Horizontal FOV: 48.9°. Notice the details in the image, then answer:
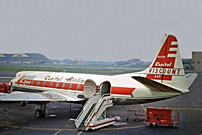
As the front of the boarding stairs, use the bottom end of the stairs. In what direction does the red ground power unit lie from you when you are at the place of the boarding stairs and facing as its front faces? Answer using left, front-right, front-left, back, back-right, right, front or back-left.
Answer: back-left

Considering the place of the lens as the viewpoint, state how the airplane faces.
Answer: facing away from the viewer and to the left of the viewer

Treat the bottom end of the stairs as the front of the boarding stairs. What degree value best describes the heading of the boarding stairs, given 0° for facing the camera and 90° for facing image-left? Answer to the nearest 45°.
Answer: approximately 45°
